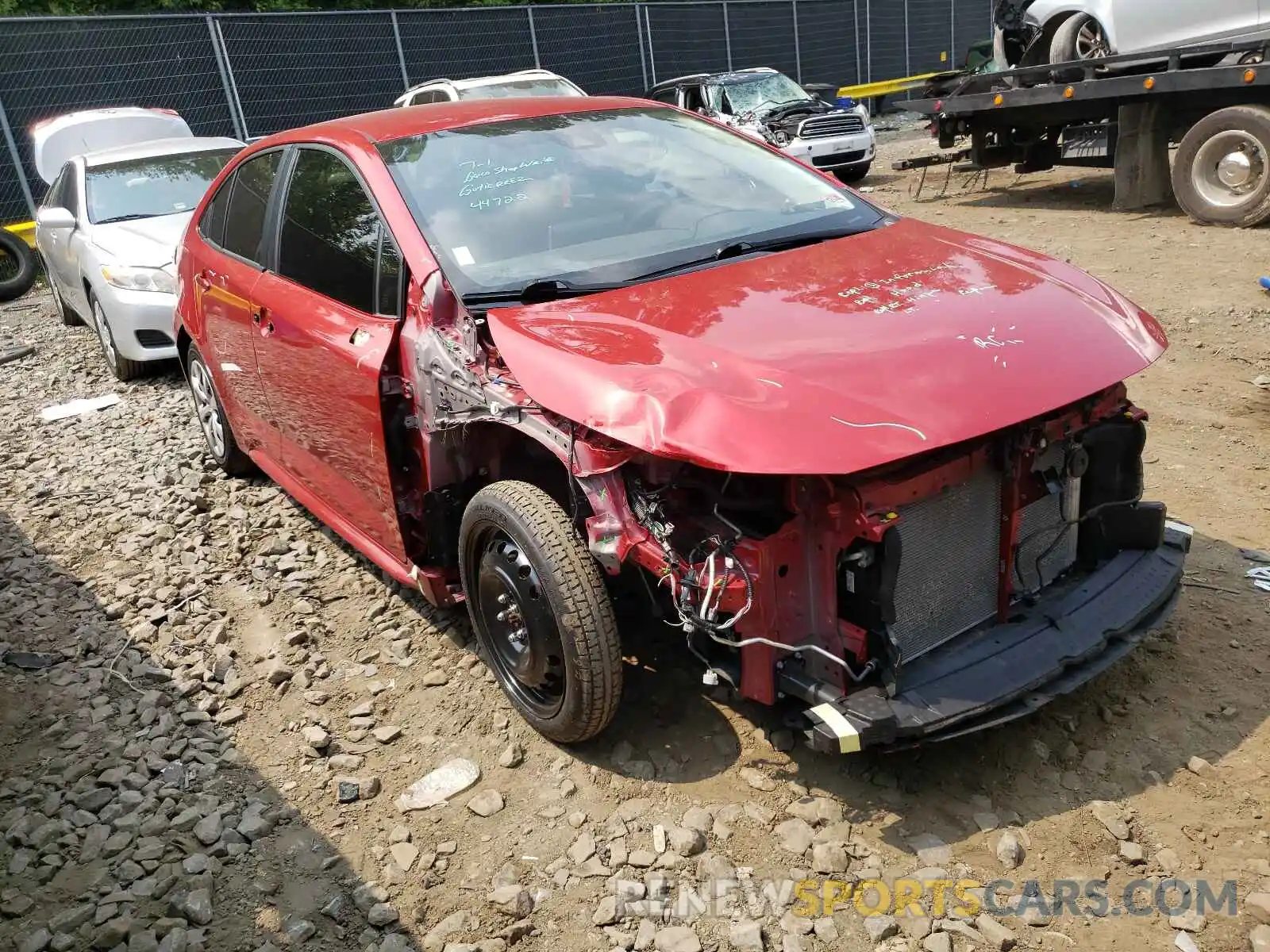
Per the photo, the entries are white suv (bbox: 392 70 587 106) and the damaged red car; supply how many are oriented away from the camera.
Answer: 0

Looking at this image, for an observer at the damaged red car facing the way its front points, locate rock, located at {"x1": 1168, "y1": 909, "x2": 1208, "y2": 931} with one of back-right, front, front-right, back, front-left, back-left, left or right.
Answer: front

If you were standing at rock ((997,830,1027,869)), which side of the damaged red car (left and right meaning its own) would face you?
front

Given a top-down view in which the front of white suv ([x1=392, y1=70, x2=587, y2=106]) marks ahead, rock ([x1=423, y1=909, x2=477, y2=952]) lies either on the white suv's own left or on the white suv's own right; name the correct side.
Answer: on the white suv's own right

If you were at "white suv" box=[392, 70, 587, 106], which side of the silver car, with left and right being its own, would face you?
left

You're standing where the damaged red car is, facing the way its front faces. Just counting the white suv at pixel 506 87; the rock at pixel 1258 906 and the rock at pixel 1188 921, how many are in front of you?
2

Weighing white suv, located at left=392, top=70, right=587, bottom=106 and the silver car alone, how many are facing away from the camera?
0

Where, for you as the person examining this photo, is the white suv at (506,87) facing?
facing the viewer and to the right of the viewer

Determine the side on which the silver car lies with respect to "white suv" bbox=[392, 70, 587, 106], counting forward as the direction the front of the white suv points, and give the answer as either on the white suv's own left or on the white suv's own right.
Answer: on the white suv's own right

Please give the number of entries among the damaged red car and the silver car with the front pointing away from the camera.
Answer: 0

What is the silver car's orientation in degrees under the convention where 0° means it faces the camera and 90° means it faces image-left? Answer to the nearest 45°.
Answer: approximately 315°

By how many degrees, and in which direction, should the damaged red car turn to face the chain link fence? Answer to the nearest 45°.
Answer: approximately 135° to its left

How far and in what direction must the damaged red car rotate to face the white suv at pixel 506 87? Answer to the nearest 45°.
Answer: approximately 135° to its left

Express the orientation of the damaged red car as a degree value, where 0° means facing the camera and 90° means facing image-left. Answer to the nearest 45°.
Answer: approximately 315°
